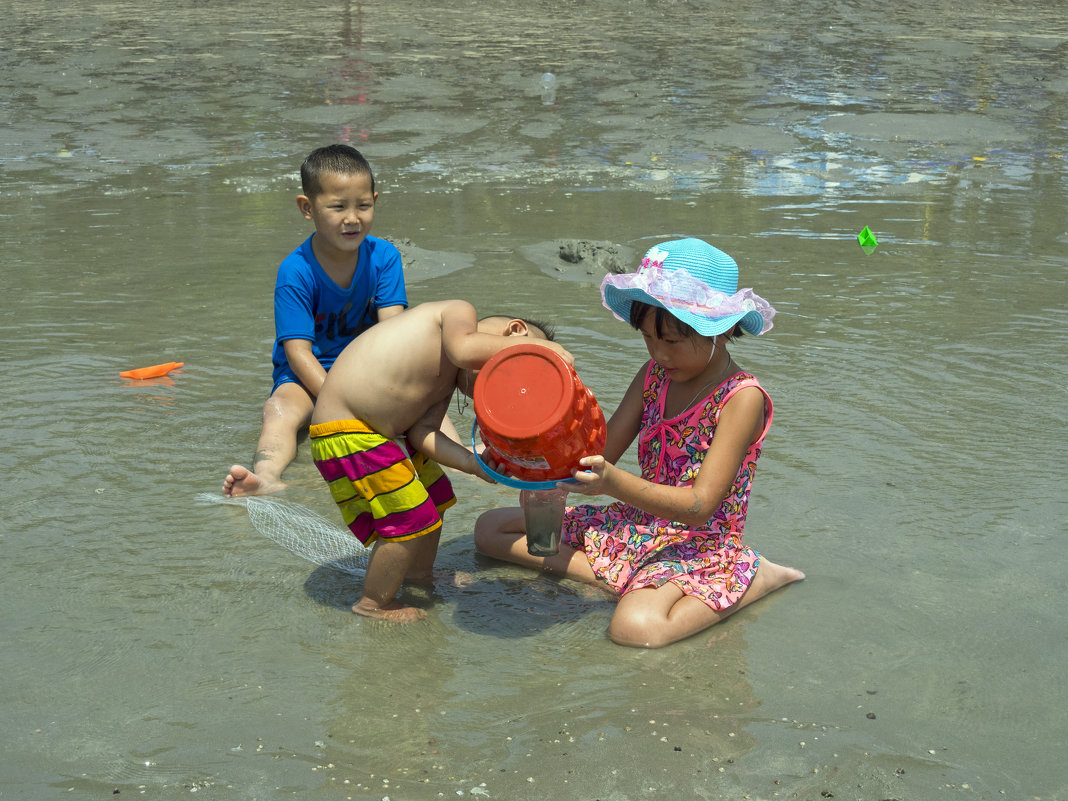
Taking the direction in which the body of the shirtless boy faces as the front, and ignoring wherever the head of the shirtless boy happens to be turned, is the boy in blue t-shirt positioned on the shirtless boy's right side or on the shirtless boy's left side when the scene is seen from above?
on the shirtless boy's left side

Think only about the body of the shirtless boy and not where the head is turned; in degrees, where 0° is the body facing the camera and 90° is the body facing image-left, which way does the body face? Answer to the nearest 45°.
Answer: approximately 270°

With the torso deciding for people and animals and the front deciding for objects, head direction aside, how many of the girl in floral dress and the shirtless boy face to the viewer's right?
1

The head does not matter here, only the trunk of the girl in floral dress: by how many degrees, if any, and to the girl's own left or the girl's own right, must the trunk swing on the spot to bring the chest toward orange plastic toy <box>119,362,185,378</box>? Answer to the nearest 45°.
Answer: approximately 90° to the girl's own right

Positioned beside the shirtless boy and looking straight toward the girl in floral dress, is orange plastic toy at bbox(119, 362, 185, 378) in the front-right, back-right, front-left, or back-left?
back-left

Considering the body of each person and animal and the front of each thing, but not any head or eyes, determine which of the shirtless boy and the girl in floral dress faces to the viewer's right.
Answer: the shirtless boy

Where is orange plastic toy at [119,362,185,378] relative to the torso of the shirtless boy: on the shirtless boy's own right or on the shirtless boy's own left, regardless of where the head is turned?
on the shirtless boy's own left

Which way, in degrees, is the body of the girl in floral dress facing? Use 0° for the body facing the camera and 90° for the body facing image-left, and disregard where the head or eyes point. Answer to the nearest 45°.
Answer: approximately 45°

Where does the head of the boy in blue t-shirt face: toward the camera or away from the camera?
toward the camera

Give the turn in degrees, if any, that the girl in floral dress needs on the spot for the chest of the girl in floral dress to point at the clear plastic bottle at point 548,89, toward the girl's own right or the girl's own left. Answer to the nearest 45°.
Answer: approximately 135° to the girl's own right

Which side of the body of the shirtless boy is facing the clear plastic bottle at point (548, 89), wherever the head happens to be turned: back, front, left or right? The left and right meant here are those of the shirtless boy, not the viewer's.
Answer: left
